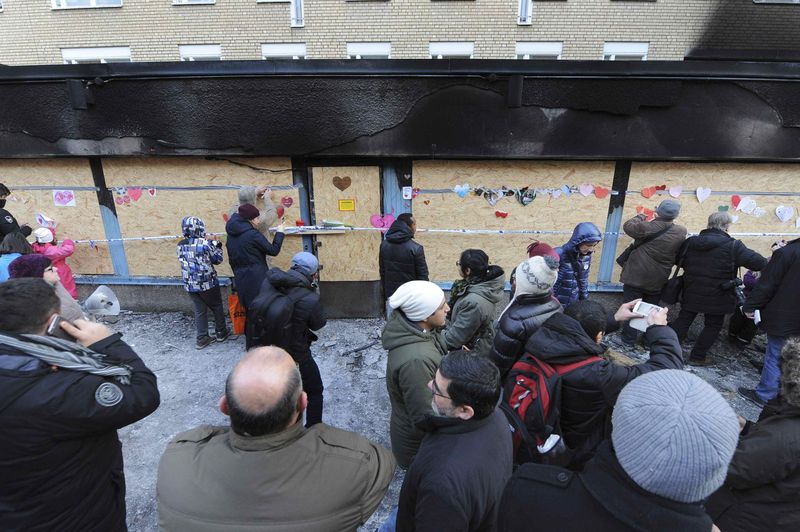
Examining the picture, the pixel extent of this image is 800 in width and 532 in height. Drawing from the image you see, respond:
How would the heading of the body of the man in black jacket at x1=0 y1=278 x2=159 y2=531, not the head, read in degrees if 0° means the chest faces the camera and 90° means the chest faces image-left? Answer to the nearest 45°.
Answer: approximately 225°

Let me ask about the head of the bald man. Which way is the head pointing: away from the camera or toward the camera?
away from the camera

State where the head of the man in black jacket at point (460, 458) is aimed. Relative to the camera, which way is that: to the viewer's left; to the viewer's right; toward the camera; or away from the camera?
to the viewer's left

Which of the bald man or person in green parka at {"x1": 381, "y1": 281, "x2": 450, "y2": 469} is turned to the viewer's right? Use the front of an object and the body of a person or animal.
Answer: the person in green parka

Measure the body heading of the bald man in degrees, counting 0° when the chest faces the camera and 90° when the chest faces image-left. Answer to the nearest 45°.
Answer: approximately 180°

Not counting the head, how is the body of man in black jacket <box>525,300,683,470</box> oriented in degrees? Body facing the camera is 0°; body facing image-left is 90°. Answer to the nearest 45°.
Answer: approximately 225°

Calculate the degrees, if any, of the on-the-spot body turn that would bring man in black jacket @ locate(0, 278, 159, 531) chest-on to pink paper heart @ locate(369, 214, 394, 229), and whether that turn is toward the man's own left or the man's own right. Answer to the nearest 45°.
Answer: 0° — they already face it

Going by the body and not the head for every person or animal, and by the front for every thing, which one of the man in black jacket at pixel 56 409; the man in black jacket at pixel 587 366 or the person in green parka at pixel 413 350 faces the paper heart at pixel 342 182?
the man in black jacket at pixel 56 409

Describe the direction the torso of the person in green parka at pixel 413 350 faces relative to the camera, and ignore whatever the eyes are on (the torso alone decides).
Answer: to the viewer's right

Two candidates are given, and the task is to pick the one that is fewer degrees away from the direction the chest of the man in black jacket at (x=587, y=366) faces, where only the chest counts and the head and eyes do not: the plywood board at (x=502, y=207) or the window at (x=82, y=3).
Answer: the plywood board

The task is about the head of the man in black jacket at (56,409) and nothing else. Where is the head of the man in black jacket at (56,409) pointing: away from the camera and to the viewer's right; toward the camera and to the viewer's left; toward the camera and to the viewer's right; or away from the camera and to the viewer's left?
away from the camera and to the viewer's right

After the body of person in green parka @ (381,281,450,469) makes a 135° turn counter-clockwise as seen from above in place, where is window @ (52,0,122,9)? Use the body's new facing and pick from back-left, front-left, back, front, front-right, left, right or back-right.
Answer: front
